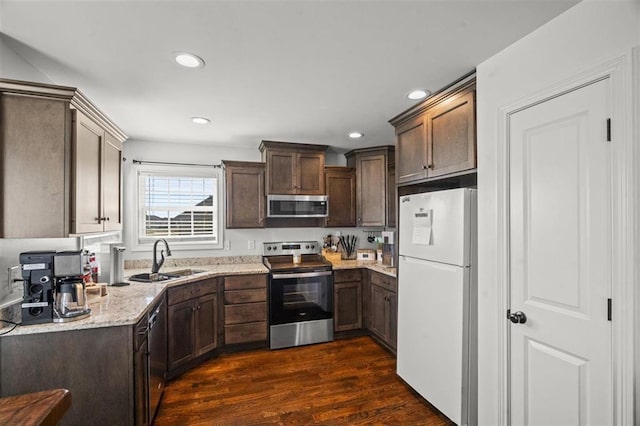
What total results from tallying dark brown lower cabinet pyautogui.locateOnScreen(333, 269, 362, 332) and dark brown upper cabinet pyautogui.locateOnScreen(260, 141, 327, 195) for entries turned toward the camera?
2

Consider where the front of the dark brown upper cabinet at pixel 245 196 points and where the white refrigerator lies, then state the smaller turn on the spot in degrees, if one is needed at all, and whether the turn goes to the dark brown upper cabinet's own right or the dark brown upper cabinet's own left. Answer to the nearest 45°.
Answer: approximately 45° to the dark brown upper cabinet's own left

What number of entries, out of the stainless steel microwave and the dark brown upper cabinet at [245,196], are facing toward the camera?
2

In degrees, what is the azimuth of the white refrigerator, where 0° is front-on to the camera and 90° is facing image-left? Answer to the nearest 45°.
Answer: approximately 45°

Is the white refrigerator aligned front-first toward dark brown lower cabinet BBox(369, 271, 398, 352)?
no

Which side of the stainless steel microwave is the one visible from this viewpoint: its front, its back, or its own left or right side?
front

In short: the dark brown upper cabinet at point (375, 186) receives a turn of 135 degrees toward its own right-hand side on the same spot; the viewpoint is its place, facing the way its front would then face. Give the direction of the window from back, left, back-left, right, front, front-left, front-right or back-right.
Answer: left

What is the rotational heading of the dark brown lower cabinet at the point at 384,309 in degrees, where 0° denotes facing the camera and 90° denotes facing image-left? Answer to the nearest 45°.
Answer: approximately 45°

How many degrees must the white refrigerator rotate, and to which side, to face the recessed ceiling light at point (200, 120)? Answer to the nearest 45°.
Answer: approximately 45° to its right

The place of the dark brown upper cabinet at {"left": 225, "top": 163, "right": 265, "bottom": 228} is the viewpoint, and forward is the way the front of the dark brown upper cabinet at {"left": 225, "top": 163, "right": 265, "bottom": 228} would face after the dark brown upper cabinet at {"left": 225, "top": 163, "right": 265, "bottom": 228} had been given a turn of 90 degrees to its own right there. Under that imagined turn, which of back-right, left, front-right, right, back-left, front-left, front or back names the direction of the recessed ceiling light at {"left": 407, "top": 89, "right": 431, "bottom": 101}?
back-left

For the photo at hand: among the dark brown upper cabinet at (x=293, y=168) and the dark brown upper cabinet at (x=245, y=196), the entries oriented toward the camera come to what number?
2

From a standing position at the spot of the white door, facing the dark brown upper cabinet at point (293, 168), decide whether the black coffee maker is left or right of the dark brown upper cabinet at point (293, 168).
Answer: left

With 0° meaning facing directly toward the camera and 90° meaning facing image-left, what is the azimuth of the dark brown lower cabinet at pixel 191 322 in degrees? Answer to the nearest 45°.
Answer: approximately 315°
